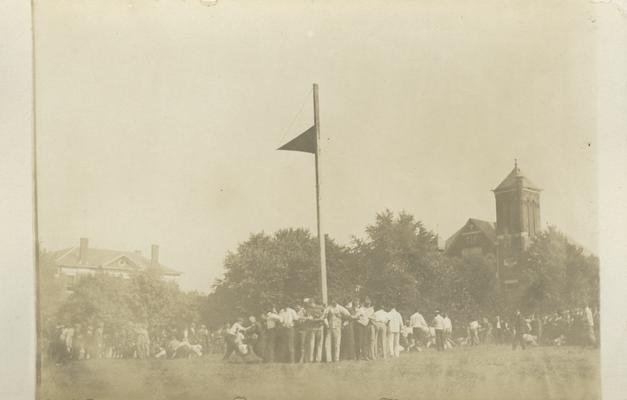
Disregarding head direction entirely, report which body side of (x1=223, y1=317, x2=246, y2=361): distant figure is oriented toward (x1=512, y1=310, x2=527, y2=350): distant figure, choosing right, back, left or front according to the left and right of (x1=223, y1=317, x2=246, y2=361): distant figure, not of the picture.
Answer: front

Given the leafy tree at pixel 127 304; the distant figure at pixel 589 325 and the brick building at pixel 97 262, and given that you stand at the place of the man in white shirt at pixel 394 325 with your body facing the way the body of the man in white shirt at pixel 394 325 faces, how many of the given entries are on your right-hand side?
1

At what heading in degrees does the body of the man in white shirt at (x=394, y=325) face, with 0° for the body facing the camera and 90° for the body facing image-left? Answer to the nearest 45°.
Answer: approximately 180°

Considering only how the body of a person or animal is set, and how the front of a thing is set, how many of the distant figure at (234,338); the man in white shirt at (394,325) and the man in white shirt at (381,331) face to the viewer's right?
1

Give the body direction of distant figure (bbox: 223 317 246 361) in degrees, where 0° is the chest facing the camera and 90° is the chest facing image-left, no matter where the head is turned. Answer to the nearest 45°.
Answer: approximately 270°

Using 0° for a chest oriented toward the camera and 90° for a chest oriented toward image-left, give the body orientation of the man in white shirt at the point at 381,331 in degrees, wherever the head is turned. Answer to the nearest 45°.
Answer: approximately 180°

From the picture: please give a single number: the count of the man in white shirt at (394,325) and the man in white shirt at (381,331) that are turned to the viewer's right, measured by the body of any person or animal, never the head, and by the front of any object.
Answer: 0

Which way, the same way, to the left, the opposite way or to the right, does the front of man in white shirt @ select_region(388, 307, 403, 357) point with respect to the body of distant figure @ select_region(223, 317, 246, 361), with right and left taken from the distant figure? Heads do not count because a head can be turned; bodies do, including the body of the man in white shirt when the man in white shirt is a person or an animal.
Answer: to the left

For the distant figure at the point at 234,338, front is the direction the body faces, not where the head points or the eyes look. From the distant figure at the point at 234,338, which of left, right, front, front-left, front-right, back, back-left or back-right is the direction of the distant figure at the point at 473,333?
front

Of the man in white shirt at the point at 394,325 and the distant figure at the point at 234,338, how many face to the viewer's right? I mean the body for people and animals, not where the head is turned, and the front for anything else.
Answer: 1
